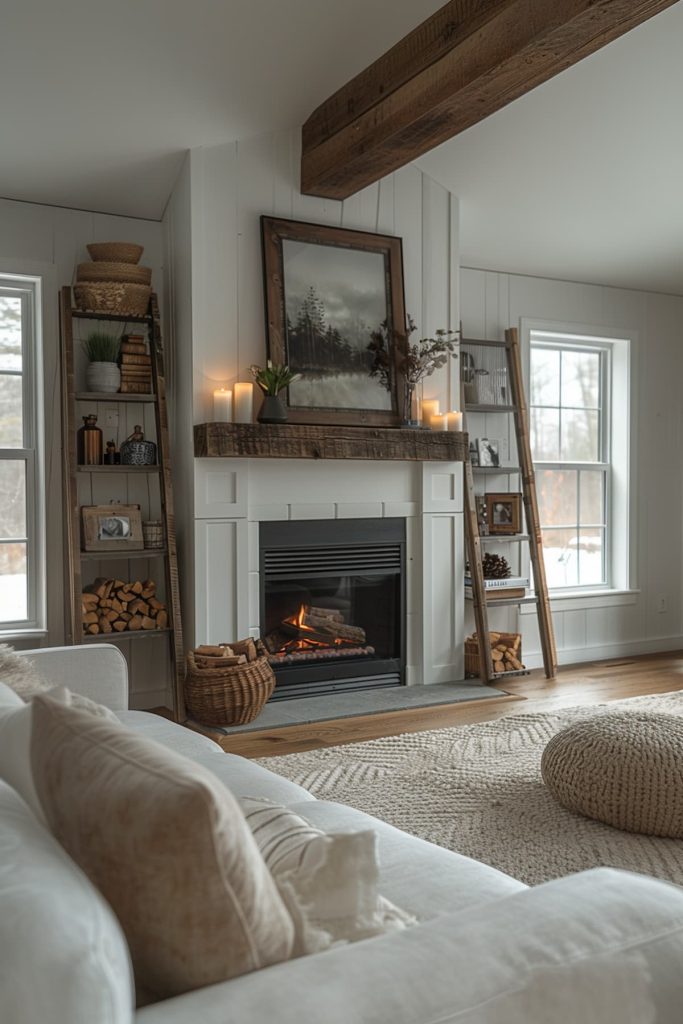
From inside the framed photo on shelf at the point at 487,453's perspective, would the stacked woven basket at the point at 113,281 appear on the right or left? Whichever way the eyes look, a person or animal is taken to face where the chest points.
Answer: on its right

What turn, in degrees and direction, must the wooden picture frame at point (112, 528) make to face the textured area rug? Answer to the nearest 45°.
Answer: approximately 45° to its left

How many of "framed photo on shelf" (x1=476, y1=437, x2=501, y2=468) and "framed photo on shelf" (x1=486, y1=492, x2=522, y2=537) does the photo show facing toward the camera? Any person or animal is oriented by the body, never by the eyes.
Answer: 2

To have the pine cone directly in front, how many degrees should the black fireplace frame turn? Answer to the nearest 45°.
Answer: approximately 135° to its left

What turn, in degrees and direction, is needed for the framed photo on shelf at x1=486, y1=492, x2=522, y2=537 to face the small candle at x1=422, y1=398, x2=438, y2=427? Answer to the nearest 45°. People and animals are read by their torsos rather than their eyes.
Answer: approximately 45° to its right

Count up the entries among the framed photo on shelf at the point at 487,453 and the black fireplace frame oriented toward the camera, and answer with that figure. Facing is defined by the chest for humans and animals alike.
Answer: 2

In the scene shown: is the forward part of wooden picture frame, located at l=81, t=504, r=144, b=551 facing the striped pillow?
yes

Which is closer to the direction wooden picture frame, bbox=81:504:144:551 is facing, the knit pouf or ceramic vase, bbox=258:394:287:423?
the knit pouf

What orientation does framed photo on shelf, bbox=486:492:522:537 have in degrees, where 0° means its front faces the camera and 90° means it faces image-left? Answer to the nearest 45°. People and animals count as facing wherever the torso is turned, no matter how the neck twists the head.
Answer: approximately 0°

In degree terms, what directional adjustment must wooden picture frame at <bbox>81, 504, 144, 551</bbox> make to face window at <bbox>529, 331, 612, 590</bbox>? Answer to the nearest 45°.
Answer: approximately 90° to its left
